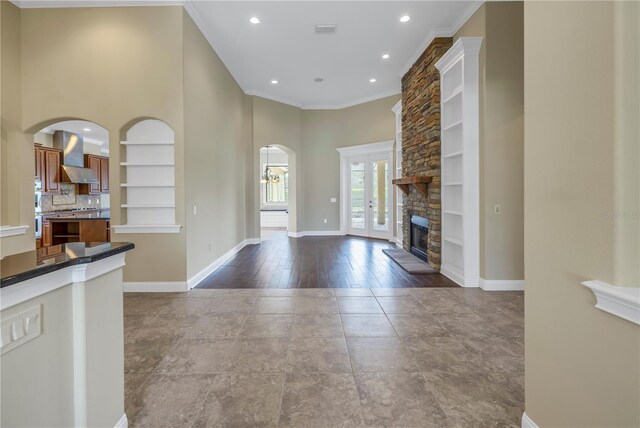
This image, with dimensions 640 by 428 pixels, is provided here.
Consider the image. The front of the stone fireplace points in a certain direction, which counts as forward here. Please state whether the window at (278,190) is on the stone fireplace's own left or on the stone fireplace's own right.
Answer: on the stone fireplace's own right

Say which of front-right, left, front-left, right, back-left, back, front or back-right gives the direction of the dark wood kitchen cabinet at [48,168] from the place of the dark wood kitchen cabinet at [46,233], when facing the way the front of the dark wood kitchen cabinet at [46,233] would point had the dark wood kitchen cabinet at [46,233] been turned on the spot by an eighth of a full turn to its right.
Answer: back-right

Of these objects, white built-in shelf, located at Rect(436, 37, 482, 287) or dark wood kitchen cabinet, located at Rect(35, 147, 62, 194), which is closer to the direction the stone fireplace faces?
the dark wood kitchen cabinet

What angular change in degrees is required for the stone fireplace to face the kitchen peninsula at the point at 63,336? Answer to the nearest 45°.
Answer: approximately 90° to its left

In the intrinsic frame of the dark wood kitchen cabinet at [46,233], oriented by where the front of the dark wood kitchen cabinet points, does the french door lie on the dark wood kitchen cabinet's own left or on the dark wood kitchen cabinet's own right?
on the dark wood kitchen cabinet's own left

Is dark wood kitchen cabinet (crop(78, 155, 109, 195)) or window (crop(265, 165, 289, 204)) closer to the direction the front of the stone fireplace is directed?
the dark wood kitchen cabinet

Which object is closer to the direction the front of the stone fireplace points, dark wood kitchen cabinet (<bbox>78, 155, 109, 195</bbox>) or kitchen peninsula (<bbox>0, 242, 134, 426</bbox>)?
the dark wood kitchen cabinet

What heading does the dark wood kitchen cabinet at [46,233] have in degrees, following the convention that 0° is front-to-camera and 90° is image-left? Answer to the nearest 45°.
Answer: approximately 0°

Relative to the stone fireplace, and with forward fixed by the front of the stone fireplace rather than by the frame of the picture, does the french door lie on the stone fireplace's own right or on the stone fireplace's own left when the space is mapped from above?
on the stone fireplace's own right

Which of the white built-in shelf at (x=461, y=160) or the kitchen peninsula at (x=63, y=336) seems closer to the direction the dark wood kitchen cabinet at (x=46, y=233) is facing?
the kitchen peninsula

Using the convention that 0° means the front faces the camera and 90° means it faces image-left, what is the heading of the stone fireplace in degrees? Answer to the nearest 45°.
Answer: approximately 90°
